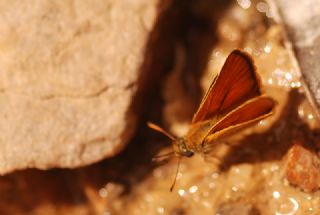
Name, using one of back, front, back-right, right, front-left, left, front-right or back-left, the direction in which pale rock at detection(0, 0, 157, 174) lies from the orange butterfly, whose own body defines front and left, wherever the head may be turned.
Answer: front-right

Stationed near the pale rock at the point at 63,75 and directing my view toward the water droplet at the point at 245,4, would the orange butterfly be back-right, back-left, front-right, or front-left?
front-right

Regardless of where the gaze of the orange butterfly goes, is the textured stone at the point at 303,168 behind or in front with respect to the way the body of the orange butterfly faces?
behind

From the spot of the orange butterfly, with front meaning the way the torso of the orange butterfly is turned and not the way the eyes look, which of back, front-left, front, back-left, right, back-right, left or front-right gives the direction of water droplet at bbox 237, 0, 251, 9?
back-right

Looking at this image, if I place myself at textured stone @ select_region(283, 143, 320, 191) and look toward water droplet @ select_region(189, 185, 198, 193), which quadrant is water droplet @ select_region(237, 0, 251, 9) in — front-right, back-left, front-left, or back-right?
front-right

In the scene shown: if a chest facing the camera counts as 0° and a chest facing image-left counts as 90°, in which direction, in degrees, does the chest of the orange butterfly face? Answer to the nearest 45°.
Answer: approximately 45°

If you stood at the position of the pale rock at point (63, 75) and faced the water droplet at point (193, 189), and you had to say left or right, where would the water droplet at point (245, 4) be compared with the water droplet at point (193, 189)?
left
